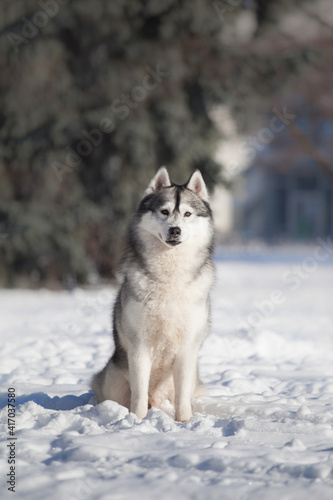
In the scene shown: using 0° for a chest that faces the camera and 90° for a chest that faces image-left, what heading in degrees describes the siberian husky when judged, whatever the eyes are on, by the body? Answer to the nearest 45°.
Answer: approximately 0°

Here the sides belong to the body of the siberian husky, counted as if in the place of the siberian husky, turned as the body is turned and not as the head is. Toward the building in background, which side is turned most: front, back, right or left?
back
